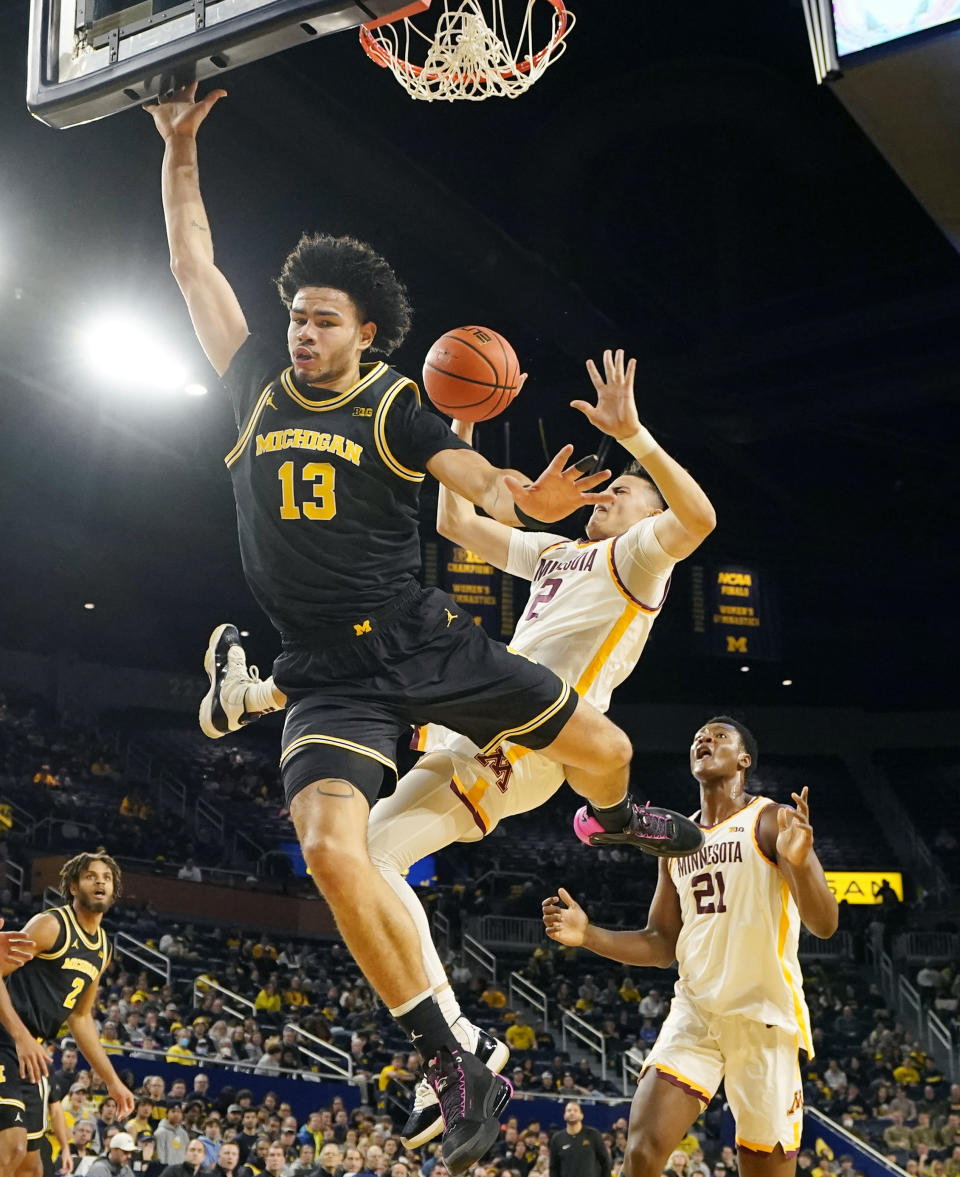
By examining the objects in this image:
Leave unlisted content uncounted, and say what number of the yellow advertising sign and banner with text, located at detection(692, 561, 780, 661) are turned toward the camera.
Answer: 2

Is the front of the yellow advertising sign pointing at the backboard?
yes

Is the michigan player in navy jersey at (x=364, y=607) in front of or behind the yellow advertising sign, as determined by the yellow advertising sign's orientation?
in front

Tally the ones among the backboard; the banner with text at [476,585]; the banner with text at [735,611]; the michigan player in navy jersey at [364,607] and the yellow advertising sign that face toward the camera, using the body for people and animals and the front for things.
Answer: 4

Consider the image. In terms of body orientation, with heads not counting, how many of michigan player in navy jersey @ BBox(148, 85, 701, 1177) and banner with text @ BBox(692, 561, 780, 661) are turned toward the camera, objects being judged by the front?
2

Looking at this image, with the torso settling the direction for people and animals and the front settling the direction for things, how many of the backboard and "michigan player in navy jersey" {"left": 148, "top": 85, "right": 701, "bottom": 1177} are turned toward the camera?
1

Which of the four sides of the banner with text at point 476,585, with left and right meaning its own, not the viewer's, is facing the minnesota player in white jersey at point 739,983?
front

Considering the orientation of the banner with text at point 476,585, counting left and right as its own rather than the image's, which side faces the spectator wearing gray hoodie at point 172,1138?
front

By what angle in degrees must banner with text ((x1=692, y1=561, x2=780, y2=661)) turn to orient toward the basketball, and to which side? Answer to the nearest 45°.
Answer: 0° — it already faces it

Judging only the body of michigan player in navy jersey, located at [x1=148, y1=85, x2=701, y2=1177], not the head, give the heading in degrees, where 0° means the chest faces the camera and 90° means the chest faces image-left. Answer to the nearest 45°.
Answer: approximately 0°

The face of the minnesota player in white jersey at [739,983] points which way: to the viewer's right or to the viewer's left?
to the viewer's left
